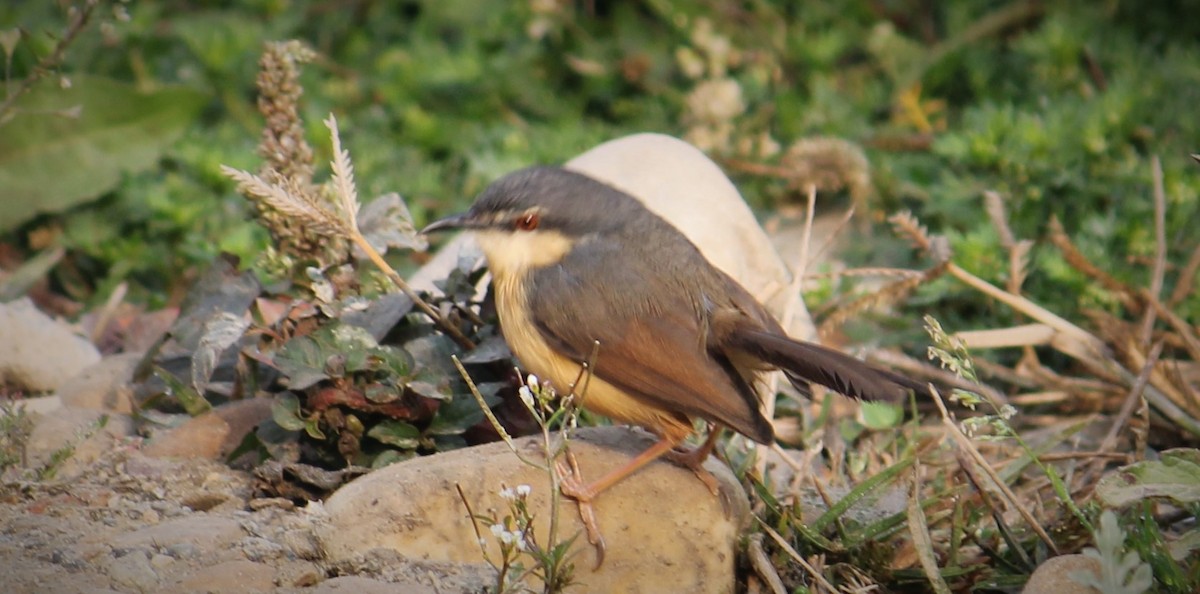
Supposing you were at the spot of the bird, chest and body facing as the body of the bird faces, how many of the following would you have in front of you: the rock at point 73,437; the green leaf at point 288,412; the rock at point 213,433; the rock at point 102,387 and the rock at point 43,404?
5

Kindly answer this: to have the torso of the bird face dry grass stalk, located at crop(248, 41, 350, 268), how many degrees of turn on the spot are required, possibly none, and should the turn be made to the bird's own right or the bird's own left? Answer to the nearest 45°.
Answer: approximately 45° to the bird's own right

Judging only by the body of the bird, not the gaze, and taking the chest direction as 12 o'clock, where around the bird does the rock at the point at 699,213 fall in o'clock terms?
The rock is roughly at 3 o'clock from the bird.

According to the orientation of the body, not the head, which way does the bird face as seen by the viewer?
to the viewer's left

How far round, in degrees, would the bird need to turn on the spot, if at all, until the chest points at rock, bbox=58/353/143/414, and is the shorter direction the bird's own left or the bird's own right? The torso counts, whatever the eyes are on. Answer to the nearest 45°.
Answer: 0° — it already faces it

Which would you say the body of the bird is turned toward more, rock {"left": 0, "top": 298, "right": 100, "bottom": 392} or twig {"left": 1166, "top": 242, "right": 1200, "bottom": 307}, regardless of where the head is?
the rock

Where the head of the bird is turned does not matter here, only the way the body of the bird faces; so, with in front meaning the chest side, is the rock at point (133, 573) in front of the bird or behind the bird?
in front

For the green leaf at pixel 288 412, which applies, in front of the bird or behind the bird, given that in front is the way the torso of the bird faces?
in front

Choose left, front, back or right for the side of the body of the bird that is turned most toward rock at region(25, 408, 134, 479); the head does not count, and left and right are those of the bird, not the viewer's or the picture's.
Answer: front

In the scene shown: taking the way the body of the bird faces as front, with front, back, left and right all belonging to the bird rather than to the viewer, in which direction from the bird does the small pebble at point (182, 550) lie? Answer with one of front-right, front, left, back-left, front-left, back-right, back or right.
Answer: front-left

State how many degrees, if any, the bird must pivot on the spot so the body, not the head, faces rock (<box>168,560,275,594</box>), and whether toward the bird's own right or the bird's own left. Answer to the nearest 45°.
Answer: approximately 45° to the bird's own left

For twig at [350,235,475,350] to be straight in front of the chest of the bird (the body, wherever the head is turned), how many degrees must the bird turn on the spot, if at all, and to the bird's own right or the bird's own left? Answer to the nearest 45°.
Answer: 0° — it already faces it
